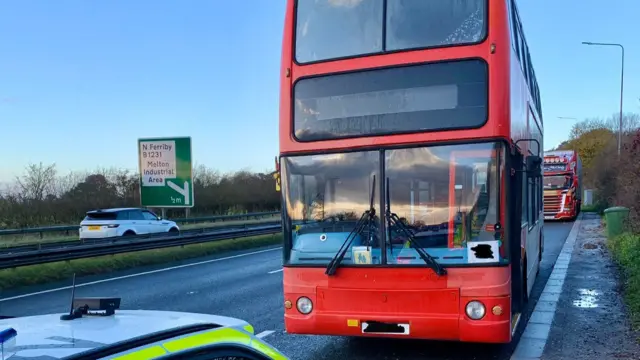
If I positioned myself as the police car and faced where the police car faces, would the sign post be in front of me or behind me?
behind

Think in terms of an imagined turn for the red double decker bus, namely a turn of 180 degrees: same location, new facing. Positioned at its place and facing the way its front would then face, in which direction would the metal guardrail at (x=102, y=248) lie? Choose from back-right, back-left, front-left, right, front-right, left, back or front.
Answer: front-left

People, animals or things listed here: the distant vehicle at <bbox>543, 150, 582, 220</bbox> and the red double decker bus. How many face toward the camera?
2

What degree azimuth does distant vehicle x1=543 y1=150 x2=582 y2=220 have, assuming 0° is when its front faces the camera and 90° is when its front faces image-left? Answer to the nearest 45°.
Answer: approximately 0°

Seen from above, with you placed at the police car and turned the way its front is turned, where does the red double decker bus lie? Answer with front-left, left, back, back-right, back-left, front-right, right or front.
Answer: back

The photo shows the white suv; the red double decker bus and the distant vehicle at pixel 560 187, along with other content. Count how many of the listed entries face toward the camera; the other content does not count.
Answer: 2

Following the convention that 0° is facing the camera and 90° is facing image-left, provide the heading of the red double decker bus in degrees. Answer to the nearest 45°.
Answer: approximately 0°

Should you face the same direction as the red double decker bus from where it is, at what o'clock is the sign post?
The sign post is roughly at 5 o'clock from the red double decker bus.

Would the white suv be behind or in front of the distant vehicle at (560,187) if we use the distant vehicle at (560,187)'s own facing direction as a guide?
in front

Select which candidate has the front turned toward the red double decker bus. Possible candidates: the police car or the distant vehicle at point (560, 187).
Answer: the distant vehicle

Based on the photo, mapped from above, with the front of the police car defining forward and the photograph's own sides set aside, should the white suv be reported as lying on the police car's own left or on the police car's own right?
on the police car's own right
